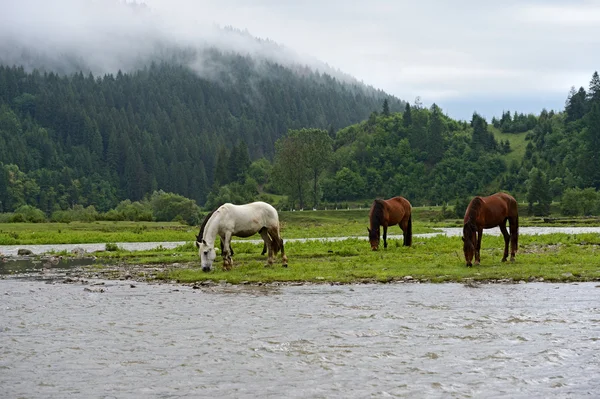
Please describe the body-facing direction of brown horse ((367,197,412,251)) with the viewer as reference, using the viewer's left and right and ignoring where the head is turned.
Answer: facing the viewer and to the left of the viewer

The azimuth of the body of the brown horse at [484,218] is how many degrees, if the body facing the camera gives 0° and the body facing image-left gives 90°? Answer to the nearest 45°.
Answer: approximately 45°

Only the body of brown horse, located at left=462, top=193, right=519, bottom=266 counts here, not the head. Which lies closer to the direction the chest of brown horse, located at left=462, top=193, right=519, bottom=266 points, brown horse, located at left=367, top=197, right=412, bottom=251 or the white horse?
the white horse

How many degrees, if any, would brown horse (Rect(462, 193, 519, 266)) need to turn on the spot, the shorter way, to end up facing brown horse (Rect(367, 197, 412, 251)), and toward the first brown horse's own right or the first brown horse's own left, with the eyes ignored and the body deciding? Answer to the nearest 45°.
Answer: approximately 90° to the first brown horse's own right

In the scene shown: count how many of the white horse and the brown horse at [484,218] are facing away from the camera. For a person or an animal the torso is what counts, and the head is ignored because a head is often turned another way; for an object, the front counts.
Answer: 0

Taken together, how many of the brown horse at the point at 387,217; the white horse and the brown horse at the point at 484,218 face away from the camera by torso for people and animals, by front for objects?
0

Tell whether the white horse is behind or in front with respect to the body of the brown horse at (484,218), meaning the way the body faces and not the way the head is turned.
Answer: in front

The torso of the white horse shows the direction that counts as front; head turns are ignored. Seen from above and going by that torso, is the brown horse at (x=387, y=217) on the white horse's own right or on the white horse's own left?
on the white horse's own right

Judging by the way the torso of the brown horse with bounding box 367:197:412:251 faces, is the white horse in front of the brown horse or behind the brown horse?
in front

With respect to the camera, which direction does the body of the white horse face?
to the viewer's left

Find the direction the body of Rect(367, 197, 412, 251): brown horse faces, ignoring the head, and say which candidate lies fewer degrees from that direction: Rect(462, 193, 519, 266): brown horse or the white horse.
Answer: the white horse

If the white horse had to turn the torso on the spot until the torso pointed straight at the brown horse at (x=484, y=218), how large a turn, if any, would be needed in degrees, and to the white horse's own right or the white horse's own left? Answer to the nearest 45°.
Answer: approximately 180°

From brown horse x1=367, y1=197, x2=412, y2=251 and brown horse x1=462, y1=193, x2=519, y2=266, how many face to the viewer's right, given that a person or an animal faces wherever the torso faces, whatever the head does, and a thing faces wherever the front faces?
0
